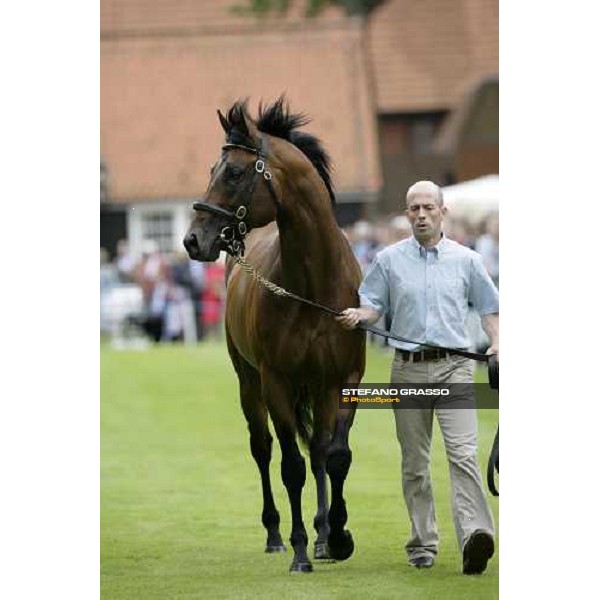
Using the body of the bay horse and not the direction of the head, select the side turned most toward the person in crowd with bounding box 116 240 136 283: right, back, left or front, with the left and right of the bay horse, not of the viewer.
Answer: back

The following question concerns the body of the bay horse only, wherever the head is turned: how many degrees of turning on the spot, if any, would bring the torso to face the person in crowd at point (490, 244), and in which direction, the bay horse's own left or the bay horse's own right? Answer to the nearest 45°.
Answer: approximately 135° to the bay horse's own left

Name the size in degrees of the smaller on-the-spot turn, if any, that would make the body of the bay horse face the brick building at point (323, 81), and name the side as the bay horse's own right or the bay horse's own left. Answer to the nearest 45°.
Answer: approximately 180°

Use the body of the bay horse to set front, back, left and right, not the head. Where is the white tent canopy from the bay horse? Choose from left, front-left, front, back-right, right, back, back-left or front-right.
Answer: back-left

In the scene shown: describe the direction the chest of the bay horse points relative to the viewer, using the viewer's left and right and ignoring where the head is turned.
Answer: facing the viewer
